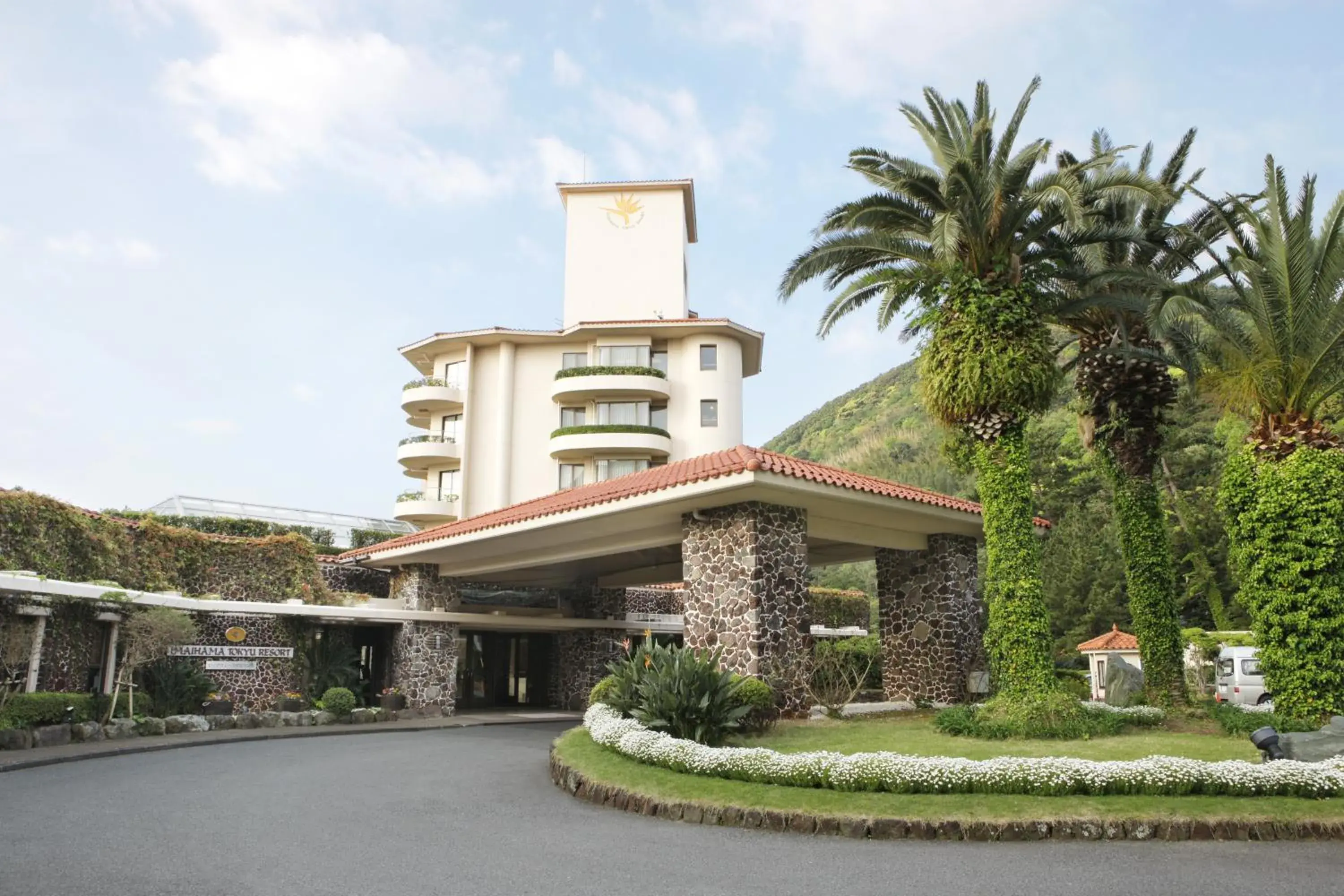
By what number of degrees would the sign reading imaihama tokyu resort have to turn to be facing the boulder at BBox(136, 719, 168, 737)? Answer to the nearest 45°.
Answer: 0° — it already faces it

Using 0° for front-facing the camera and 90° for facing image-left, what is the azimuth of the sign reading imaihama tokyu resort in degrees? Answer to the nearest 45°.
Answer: approximately 0°

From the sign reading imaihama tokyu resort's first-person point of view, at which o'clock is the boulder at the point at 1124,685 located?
The boulder is roughly at 10 o'clock from the sign reading imaihama tokyu resort.

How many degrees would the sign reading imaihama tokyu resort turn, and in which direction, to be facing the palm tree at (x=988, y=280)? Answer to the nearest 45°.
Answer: approximately 45° to its left

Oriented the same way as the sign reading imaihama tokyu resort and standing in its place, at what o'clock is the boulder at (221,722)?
The boulder is roughly at 12 o'clock from the sign reading imaihama tokyu resort.

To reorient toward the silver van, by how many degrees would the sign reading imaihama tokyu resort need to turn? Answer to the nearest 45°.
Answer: approximately 90° to its left

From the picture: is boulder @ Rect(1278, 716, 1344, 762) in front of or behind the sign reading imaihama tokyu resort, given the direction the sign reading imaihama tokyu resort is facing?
in front

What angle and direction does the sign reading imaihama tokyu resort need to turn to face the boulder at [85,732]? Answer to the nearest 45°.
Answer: approximately 45° to its right

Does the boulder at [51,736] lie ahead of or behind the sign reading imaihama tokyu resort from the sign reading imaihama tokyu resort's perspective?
ahead

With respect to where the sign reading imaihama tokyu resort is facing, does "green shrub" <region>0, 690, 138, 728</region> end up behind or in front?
in front

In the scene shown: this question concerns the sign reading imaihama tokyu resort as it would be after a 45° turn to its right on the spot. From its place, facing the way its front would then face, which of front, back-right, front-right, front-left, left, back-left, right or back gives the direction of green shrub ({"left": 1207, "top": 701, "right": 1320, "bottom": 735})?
left

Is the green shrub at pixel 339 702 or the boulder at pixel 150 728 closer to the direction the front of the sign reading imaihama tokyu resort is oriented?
the boulder
